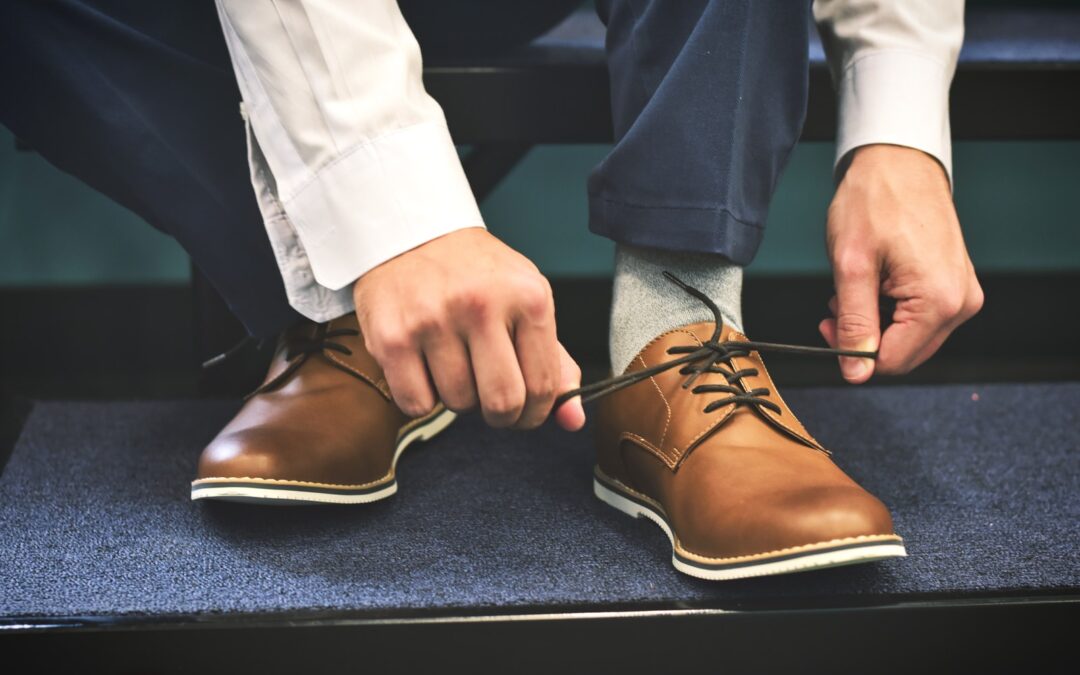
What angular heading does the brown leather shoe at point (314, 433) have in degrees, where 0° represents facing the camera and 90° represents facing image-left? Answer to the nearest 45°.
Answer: approximately 45°
